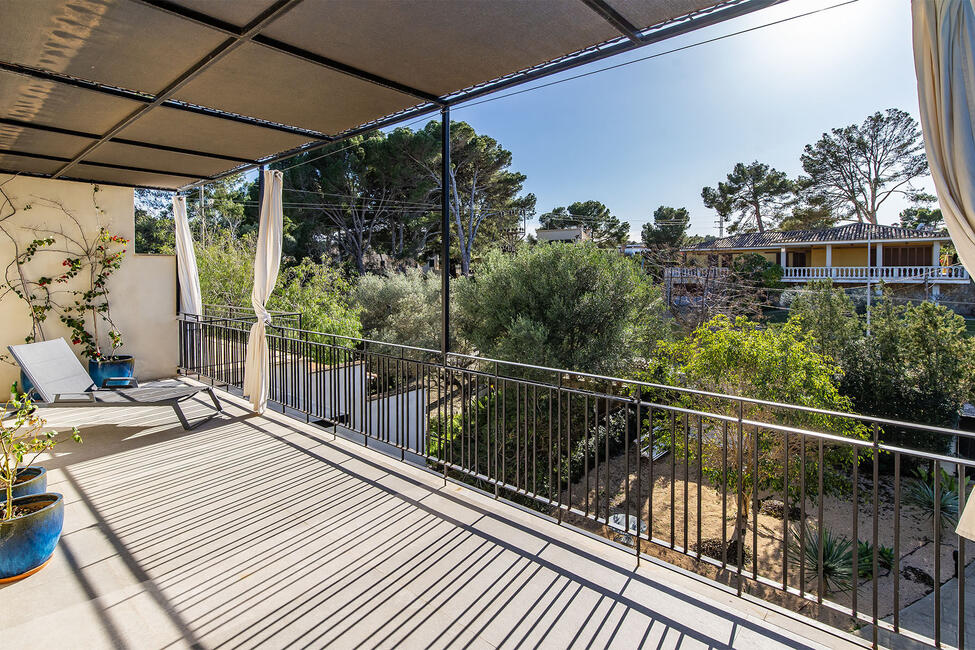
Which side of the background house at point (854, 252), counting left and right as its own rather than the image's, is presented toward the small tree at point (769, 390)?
front

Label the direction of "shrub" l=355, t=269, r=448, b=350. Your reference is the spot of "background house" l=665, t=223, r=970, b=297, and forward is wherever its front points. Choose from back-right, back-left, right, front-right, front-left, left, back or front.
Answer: front-right

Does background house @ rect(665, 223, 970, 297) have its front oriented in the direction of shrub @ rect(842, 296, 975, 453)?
yes

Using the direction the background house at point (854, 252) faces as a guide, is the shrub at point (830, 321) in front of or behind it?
in front

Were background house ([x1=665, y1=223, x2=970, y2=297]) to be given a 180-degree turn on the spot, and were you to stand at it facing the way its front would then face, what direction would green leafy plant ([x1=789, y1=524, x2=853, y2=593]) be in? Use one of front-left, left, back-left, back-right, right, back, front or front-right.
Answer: back

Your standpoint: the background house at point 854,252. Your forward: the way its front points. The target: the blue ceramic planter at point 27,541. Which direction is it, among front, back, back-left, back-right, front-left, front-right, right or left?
front

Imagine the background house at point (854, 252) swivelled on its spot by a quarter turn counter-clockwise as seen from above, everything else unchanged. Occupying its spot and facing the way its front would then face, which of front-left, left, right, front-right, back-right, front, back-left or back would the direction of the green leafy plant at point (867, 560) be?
right

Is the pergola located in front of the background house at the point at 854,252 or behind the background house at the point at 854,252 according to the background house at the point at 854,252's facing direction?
in front

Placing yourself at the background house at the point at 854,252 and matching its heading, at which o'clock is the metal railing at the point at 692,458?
The metal railing is roughly at 12 o'clock from the background house.

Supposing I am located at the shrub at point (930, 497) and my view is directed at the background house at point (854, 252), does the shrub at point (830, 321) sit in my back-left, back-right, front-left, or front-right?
front-left

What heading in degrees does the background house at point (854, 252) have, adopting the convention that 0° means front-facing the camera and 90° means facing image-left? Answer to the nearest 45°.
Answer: approximately 0°

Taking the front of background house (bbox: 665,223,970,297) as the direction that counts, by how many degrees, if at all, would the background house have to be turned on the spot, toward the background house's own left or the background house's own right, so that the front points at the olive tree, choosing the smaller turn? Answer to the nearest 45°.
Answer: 0° — it already faces it

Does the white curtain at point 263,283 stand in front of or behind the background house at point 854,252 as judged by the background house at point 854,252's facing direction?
in front

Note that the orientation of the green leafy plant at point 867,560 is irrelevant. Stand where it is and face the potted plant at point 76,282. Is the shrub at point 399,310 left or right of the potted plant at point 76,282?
right
